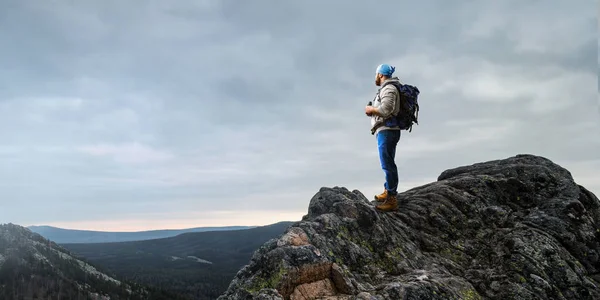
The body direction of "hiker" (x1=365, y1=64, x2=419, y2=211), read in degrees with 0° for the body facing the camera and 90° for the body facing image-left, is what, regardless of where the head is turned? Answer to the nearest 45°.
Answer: approximately 90°
